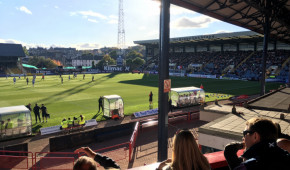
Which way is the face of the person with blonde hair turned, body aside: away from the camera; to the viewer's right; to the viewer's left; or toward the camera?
away from the camera

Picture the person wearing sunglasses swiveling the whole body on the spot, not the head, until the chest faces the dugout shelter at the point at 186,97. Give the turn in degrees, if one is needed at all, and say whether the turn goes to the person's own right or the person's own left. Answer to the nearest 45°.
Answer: approximately 45° to the person's own right

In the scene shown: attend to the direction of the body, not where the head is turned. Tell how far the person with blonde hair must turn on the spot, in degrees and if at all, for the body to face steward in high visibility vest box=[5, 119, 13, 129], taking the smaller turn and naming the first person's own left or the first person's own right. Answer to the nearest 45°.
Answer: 0° — they already face them

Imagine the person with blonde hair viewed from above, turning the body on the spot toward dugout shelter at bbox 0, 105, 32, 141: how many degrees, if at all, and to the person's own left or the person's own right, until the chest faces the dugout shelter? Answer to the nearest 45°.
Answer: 0° — they already face it

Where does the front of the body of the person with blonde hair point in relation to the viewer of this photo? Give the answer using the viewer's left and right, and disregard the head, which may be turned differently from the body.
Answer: facing away from the viewer and to the left of the viewer
